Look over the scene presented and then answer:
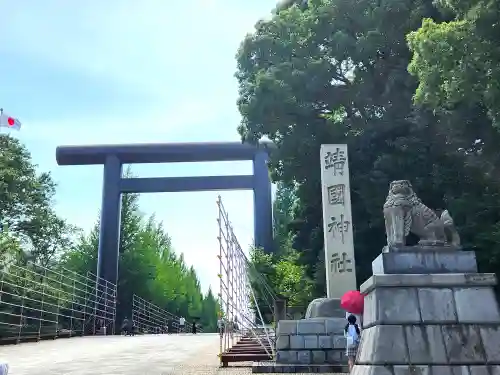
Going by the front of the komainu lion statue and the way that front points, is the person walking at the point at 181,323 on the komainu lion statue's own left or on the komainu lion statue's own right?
on the komainu lion statue's own right

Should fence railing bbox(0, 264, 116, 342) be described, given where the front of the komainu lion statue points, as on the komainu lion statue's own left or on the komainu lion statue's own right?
on the komainu lion statue's own right

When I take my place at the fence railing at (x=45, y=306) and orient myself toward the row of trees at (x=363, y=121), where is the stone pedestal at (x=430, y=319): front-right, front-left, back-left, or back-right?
front-right

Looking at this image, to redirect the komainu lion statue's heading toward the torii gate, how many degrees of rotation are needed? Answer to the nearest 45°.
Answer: approximately 90° to its right

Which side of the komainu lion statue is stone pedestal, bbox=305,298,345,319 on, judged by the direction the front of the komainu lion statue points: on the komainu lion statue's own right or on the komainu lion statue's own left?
on the komainu lion statue's own right

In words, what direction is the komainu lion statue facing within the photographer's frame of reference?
facing the viewer and to the left of the viewer

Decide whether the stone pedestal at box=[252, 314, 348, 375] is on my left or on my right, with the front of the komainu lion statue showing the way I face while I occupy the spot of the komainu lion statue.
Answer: on my right

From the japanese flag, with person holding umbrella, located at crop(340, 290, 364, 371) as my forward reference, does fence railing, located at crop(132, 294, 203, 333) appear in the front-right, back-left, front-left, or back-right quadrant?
back-left
